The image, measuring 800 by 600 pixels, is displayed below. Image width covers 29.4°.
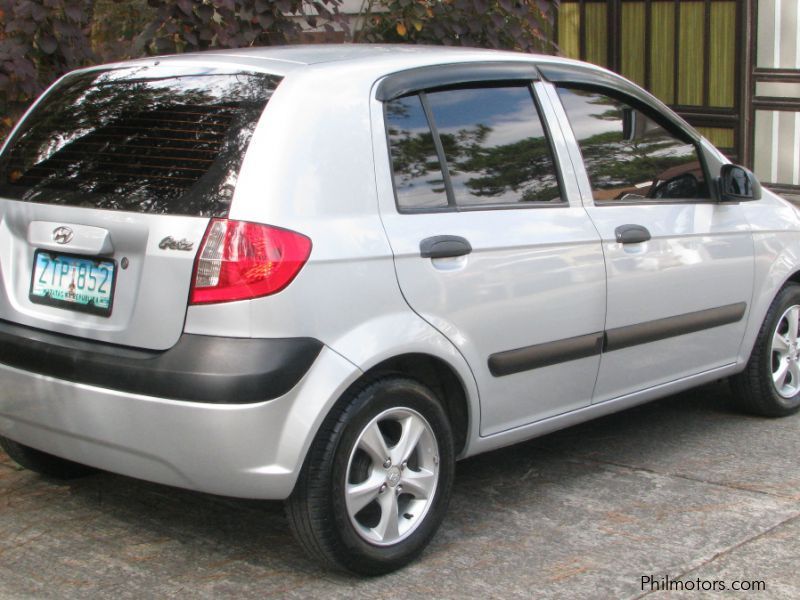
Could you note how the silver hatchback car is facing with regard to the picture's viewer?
facing away from the viewer and to the right of the viewer
